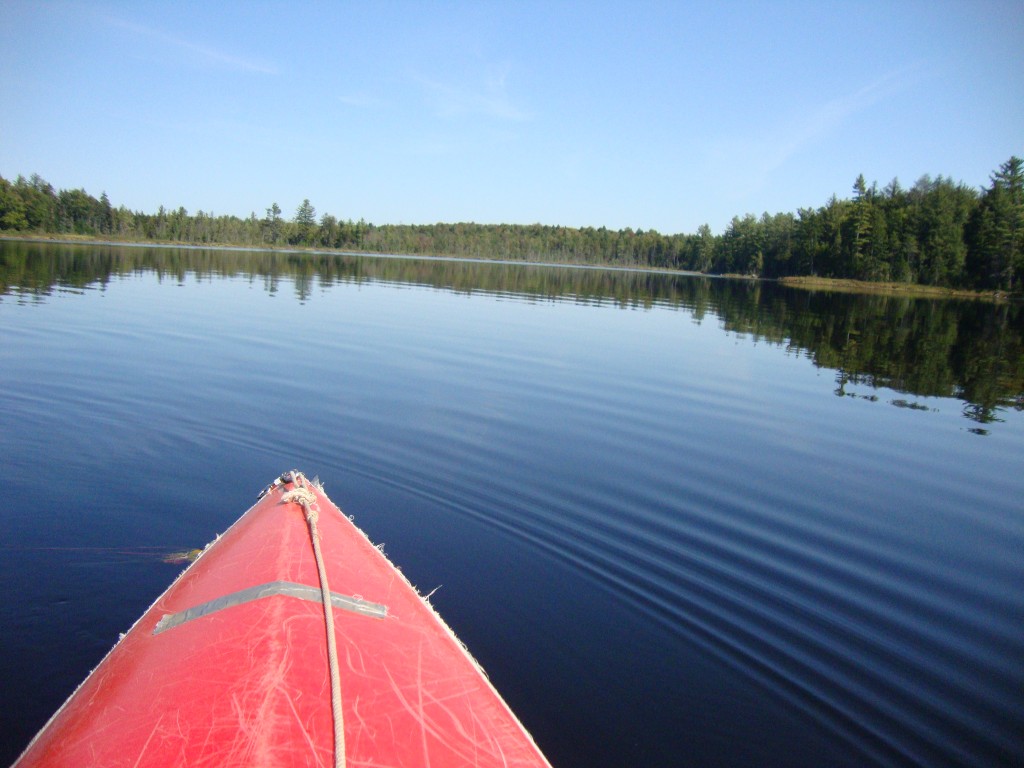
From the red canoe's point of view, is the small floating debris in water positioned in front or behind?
in front

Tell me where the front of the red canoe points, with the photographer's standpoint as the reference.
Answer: facing away from the viewer
